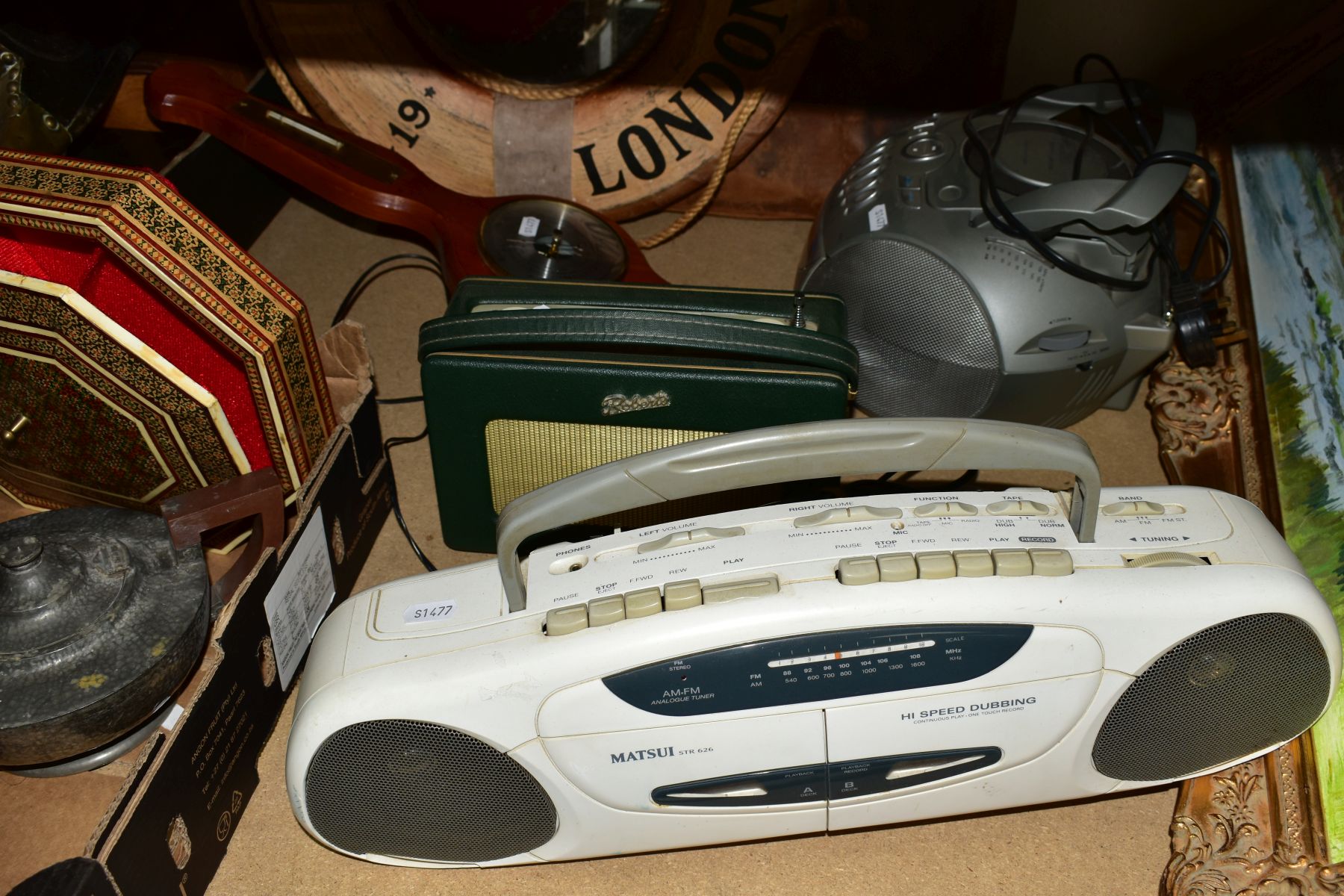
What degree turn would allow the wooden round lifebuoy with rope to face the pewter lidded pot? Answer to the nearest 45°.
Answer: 0° — it already faces it

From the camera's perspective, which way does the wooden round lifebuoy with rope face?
toward the camera

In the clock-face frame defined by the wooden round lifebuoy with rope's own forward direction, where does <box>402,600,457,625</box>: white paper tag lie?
The white paper tag is roughly at 12 o'clock from the wooden round lifebuoy with rope.

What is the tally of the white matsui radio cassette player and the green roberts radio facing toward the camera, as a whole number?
2

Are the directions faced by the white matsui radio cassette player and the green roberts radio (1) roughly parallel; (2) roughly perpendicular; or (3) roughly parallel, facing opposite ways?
roughly parallel

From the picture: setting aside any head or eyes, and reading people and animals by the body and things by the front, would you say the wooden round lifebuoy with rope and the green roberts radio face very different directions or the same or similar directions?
same or similar directions

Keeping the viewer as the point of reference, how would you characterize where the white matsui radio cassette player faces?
facing the viewer

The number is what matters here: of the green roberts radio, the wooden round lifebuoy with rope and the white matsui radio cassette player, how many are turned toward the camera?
3

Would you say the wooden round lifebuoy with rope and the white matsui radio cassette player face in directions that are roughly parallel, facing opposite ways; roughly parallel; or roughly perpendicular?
roughly parallel

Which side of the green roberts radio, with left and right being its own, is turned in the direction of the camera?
front

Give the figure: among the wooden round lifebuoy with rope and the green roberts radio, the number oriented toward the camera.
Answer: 2
